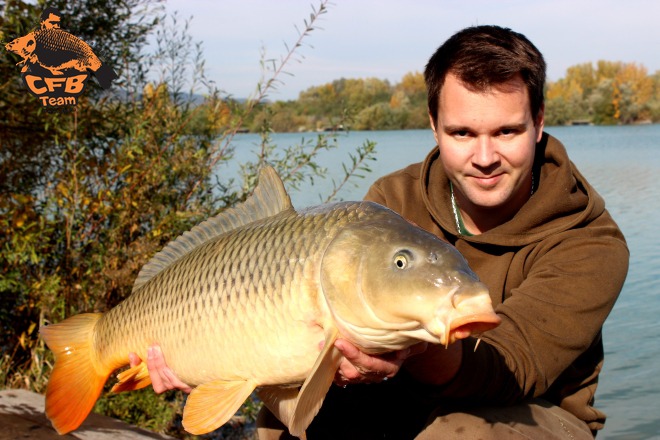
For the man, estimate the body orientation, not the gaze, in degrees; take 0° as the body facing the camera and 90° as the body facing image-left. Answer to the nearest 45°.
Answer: approximately 45°
